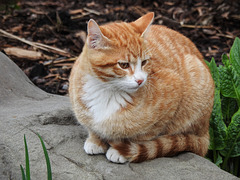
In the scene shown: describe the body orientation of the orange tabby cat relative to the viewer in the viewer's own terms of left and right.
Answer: facing the viewer and to the left of the viewer
